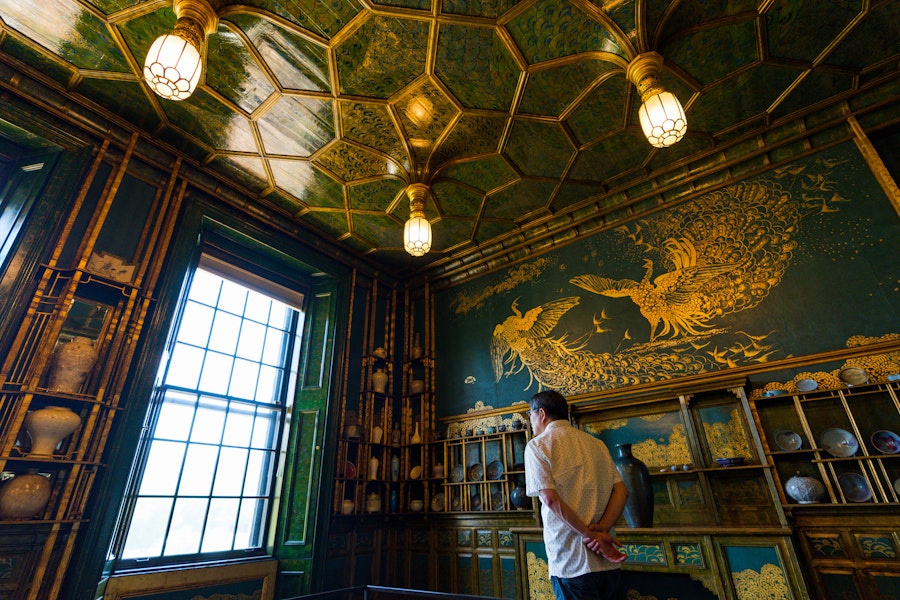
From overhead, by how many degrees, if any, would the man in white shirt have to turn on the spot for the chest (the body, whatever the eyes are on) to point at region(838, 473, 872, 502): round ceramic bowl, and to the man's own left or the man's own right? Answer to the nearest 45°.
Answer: approximately 90° to the man's own right

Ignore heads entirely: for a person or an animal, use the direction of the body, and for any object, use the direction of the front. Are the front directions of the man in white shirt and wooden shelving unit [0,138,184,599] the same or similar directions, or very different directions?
very different directions

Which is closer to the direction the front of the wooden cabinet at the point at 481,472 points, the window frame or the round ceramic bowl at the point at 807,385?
the window frame

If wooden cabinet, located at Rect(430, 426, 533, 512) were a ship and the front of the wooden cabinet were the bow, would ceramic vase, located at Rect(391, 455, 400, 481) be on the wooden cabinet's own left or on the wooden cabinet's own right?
on the wooden cabinet's own right

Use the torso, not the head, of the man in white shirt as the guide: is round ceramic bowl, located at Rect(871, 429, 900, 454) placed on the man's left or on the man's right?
on the man's right

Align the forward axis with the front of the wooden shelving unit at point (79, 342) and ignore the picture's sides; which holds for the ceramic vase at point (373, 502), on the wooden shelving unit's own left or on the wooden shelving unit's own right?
on the wooden shelving unit's own left

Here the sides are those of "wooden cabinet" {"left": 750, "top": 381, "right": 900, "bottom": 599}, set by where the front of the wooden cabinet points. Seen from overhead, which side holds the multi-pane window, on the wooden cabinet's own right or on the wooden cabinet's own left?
on the wooden cabinet's own right

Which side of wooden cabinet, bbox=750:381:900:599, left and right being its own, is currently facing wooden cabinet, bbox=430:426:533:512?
right

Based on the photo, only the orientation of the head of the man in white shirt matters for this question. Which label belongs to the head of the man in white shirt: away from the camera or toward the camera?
away from the camera
